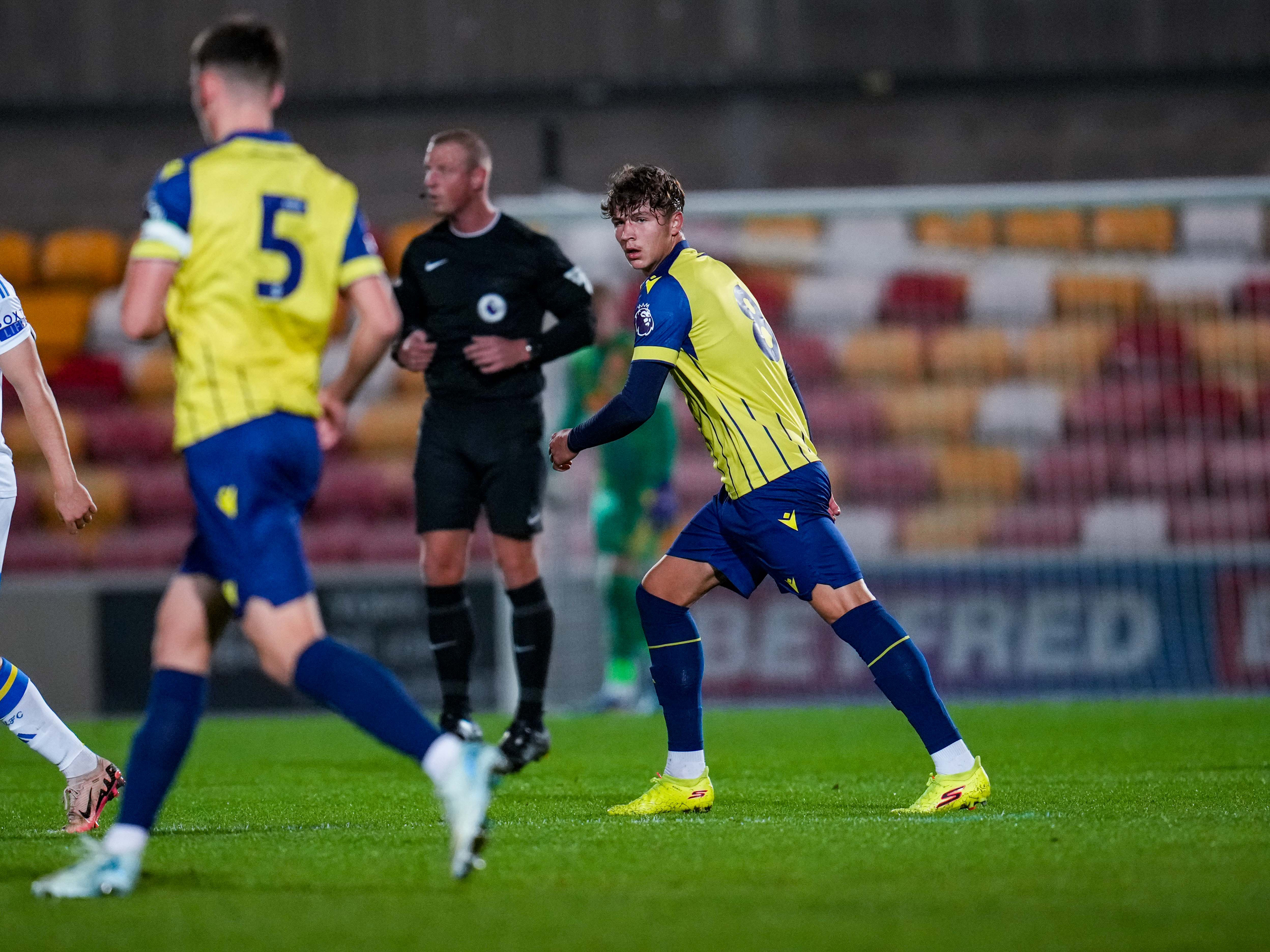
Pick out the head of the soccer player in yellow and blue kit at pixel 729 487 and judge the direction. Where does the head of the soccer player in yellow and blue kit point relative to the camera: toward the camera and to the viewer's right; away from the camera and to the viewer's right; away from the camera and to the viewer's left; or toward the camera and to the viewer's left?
toward the camera and to the viewer's left

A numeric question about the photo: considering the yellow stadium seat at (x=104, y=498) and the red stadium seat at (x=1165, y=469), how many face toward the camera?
2

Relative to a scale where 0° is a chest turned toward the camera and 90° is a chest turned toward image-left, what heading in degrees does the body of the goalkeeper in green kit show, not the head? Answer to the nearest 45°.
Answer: approximately 45°

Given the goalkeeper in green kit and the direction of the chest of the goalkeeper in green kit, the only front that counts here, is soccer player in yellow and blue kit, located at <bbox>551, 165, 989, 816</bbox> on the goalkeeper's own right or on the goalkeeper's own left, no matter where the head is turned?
on the goalkeeper's own left

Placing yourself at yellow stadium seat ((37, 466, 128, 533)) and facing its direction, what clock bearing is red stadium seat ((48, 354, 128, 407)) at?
The red stadium seat is roughly at 6 o'clock from the yellow stadium seat.
